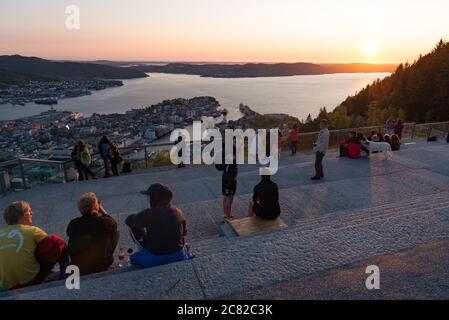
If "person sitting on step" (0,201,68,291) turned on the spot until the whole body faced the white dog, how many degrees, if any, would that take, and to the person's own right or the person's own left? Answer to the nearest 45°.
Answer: approximately 45° to the person's own right

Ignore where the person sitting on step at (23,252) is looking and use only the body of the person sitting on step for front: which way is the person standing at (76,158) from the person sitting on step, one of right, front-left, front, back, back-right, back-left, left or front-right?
front-left

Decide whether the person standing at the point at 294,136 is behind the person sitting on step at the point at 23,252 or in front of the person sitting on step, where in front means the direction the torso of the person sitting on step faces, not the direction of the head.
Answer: in front

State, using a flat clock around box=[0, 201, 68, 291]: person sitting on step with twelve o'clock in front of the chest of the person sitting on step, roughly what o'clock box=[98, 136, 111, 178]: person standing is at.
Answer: The person standing is roughly at 11 o'clock from the person sitting on step.

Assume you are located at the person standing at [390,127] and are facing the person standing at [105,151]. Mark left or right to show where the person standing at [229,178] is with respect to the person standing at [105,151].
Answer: left

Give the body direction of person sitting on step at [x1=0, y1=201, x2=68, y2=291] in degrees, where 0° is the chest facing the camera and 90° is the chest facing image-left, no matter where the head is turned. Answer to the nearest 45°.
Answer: approximately 225°

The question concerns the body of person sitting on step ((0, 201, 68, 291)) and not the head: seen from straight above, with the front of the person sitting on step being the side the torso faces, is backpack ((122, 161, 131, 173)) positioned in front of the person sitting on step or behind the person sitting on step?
in front

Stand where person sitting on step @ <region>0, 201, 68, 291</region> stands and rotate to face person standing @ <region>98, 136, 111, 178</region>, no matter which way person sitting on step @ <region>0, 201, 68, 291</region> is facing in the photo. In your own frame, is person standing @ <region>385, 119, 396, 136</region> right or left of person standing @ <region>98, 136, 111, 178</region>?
right

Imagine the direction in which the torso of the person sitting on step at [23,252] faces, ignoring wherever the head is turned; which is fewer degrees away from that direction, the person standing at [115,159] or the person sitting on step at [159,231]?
the person standing

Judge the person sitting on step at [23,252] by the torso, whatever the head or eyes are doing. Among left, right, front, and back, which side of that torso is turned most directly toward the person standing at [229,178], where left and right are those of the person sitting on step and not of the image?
front

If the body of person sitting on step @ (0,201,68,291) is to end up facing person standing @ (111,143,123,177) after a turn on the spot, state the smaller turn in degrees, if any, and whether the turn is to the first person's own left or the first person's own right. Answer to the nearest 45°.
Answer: approximately 45° to the first person's own left
